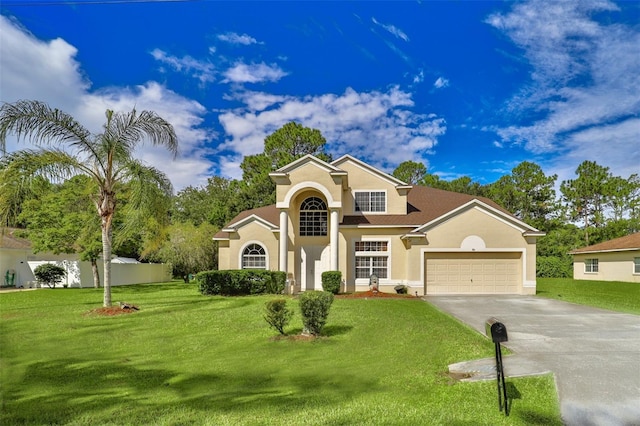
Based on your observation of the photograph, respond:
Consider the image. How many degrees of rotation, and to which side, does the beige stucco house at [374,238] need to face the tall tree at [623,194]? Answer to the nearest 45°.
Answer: approximately 135° to its left

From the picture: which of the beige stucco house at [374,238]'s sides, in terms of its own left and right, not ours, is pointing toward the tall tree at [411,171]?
back

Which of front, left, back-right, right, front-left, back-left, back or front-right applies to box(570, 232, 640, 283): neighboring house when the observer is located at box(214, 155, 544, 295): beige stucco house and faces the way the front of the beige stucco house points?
back-left

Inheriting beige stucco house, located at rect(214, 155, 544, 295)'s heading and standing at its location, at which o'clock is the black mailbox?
The black mailbox is roughly at 12 o'clock from the beige stucco house.

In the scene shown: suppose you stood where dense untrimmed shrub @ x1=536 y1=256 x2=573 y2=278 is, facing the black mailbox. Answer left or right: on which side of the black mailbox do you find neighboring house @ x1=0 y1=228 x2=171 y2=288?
right

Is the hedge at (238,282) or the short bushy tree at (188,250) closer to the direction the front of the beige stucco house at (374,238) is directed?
the hedge

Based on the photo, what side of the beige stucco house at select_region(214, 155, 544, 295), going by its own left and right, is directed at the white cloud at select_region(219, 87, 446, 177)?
back

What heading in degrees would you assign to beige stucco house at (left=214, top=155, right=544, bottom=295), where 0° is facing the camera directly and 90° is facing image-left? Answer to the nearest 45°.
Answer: approximately 0°
